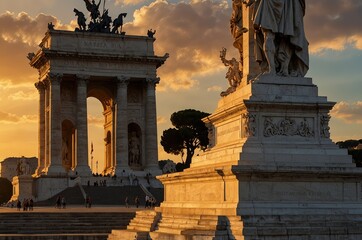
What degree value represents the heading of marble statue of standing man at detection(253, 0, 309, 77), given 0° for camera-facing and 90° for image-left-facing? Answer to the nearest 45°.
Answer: approximately 0°
